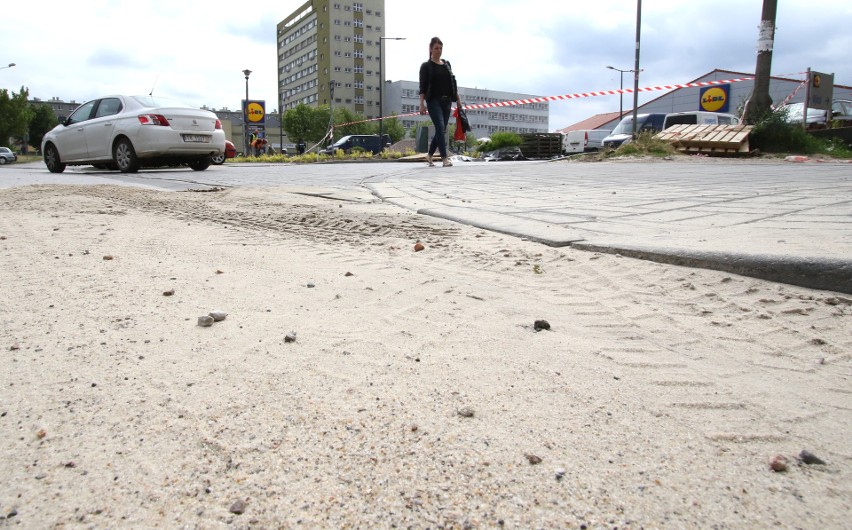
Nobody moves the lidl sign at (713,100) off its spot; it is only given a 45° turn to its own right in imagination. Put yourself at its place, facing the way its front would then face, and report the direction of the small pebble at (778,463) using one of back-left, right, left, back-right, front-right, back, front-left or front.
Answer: front-left

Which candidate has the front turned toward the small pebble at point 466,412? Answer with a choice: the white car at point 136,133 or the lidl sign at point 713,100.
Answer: the lidl sign

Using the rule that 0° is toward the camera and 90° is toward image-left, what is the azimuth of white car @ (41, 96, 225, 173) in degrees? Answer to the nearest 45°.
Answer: approximately 135°

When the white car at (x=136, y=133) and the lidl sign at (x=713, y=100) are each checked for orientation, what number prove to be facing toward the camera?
1

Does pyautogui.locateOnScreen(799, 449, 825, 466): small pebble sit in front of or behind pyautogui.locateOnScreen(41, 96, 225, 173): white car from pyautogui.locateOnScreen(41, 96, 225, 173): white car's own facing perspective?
behind

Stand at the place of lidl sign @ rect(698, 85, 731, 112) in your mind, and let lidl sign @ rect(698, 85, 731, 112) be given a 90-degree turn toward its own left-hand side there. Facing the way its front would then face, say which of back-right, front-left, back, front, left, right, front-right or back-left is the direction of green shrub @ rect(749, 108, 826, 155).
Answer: right

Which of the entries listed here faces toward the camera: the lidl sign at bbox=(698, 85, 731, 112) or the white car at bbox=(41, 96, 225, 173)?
the lidl sign

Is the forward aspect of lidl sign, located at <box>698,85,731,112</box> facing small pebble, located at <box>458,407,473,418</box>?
yes

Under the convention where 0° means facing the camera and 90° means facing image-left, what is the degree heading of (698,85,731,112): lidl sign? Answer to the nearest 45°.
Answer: approximately 0°

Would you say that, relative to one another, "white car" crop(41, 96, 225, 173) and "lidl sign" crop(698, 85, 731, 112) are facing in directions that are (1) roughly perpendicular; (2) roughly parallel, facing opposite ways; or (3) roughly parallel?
roughly perpendicular

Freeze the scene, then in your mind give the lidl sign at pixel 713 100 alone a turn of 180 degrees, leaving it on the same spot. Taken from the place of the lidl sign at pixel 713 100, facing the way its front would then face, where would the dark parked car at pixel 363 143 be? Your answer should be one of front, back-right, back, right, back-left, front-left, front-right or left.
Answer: back-left

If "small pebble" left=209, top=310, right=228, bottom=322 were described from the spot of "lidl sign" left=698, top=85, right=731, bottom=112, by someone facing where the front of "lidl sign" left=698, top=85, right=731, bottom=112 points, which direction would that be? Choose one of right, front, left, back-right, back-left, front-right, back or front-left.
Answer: front

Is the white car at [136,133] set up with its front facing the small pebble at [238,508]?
no

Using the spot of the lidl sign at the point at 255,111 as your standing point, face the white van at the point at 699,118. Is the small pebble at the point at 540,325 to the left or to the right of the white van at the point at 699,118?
right

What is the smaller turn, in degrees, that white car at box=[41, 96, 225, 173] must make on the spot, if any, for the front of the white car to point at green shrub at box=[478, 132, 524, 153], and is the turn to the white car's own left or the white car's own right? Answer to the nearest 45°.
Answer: approximately 90° to the white car's own right

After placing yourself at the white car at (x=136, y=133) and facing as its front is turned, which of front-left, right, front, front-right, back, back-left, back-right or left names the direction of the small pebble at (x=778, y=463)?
back-left

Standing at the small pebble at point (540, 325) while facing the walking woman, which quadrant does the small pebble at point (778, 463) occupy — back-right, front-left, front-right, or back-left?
back-right

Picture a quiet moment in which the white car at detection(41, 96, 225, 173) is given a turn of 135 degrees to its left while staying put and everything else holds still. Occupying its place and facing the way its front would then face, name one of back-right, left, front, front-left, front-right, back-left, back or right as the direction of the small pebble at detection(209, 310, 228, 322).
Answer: front

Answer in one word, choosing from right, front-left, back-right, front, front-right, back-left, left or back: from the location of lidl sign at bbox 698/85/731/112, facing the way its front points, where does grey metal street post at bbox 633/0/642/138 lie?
front

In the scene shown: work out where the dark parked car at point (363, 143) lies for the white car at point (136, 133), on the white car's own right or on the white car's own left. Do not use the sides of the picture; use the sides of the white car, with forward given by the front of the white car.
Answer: on the white car's own right

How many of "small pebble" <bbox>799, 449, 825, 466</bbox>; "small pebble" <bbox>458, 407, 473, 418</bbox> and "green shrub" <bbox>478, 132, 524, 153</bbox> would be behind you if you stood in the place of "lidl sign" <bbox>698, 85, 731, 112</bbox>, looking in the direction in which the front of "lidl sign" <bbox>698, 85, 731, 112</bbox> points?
0
